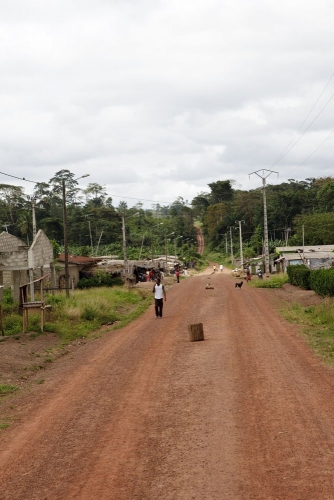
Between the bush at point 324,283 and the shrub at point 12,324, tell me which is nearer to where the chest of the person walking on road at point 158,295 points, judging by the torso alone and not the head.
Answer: the shrub

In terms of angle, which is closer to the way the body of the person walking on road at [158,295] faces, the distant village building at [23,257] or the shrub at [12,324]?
the shrub

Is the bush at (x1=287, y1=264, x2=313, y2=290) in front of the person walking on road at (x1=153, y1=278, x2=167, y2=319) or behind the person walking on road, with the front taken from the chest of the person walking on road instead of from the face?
behind

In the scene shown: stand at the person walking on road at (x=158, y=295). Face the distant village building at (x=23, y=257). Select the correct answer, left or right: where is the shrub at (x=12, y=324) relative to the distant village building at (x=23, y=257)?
left

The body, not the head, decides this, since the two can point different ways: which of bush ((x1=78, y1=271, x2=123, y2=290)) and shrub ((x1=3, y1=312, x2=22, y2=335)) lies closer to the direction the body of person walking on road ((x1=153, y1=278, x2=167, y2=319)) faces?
the shrub

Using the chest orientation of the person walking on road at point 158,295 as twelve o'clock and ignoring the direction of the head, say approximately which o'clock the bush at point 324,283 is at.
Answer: The bush is roughly at 8 o'clock from the person walking on road.

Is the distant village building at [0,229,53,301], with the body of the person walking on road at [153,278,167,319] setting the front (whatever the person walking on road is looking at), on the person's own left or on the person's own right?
on the person's own right

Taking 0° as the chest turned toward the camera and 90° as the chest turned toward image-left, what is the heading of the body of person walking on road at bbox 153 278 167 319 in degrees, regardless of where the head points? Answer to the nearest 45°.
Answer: approximately 0°

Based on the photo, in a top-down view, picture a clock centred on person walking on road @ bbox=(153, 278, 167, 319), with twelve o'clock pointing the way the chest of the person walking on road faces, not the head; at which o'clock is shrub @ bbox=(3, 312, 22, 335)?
The shrub is roughly at 2 o'clock from the person walking on road.

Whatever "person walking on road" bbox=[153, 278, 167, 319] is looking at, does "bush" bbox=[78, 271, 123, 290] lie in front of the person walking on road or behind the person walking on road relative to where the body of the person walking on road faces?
behind
